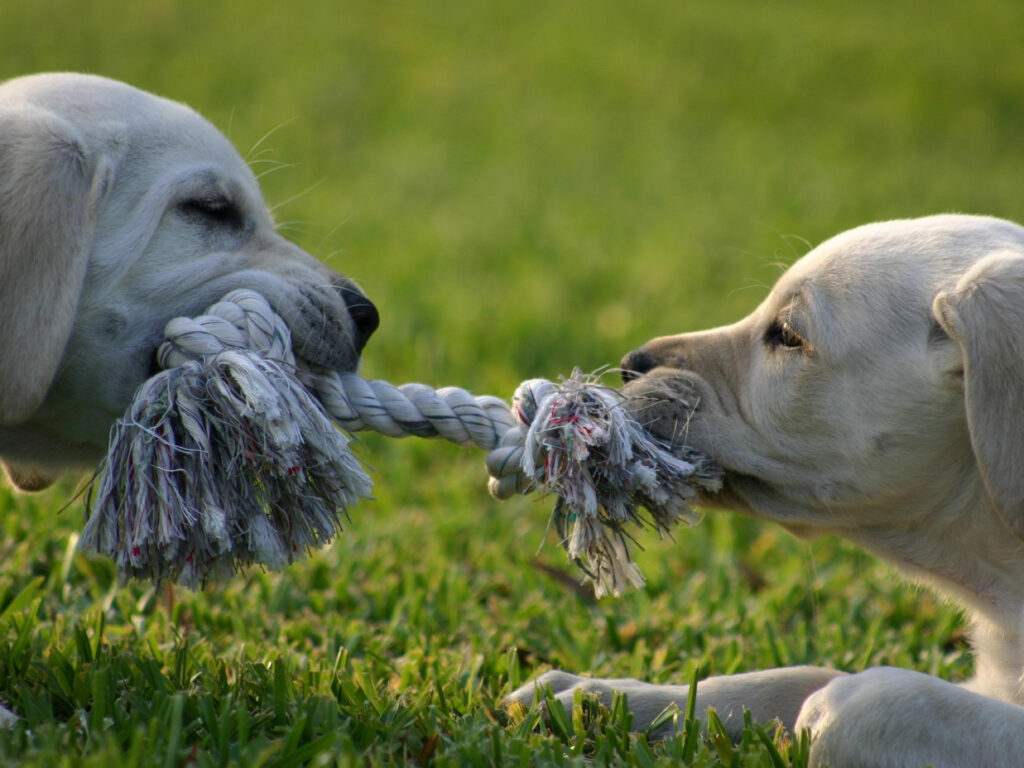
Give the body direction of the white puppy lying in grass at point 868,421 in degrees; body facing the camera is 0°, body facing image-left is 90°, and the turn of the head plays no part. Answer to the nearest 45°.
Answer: approximately 90°
